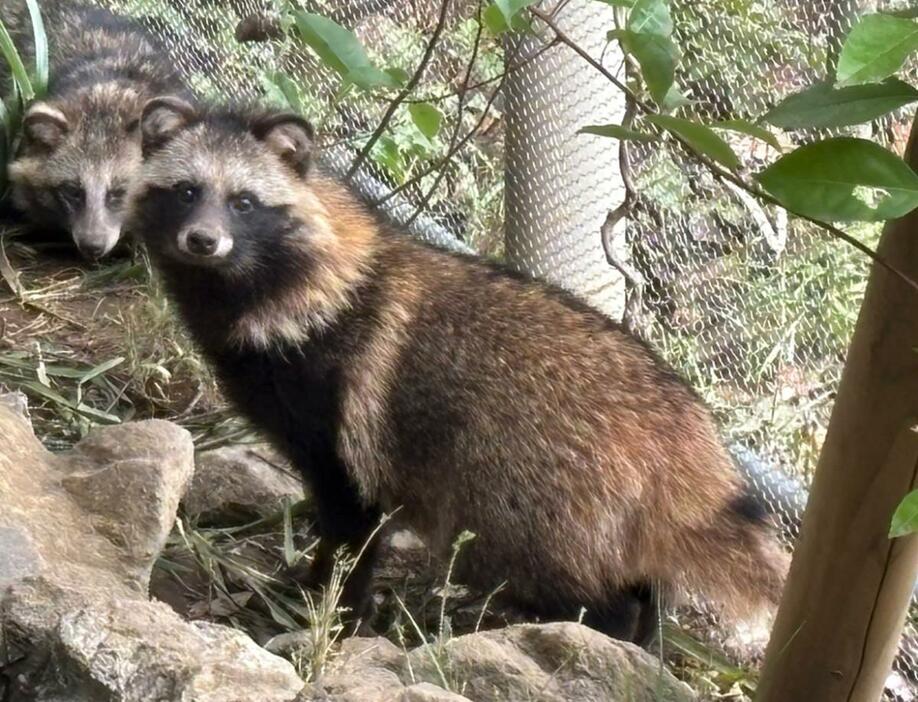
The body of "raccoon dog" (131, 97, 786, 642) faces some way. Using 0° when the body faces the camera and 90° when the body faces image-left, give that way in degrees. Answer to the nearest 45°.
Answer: approximately 90°

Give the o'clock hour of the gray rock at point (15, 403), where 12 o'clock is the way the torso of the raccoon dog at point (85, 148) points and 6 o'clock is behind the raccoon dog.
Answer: The gray rock is roughly at 12 o'clock from the raccoon dog.

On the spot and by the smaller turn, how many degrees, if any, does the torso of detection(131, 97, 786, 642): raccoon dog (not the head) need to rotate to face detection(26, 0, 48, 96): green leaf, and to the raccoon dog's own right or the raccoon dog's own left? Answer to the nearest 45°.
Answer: approximately 45° to the raccoon dog's own right

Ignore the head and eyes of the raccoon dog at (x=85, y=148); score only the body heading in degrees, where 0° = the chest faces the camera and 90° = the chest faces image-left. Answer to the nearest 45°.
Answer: approximately 0°
